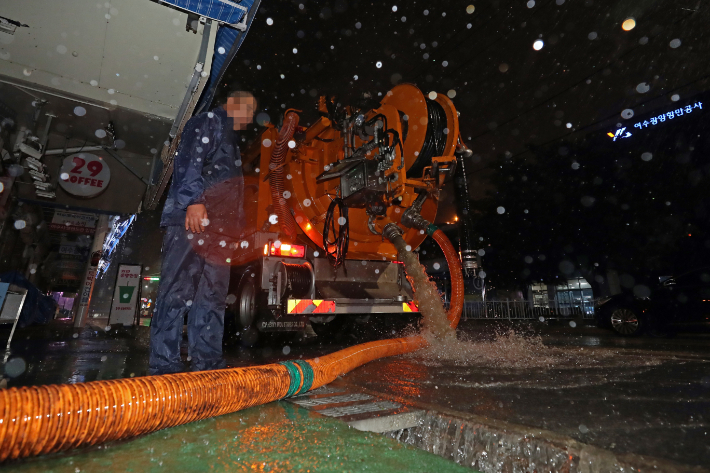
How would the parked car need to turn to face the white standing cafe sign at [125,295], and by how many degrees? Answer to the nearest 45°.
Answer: approximately 45° to its left

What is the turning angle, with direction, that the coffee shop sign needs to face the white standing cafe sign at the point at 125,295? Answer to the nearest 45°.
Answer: approximately 135° to its left

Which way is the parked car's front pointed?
to the viewer's left

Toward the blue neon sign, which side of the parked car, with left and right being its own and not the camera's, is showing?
right

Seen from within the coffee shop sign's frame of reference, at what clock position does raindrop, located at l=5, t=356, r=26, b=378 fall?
The raindrop is roughly at 12 o'clock from the coffee shop sign.

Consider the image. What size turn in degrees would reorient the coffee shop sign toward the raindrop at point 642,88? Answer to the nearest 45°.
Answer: approximately 45° to its left
